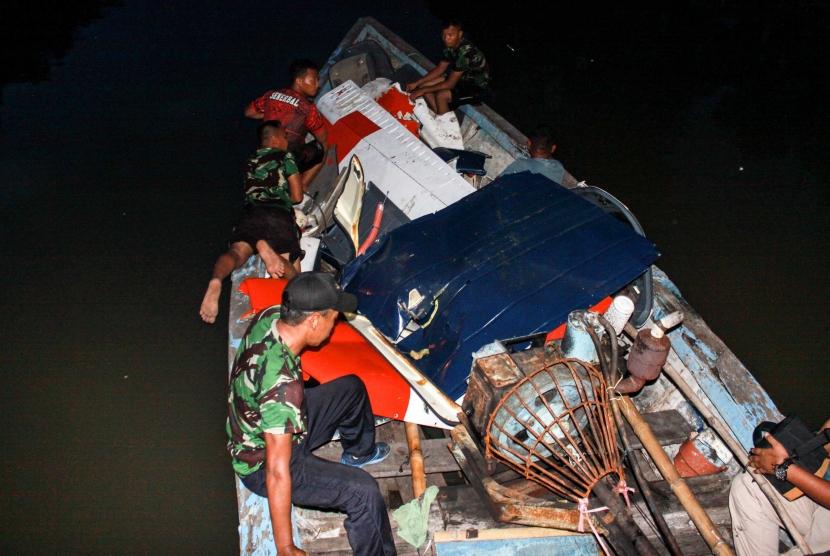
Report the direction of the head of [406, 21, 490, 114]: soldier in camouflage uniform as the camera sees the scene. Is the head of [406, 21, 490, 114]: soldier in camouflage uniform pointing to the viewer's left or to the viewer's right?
to the viewer's left

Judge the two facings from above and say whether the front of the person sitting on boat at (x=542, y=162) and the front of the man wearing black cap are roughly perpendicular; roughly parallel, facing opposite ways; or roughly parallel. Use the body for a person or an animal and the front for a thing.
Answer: roughly perpendicular

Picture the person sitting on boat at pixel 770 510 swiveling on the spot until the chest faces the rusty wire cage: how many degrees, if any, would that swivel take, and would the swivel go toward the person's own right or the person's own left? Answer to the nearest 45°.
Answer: approximately 45° to the person's own left

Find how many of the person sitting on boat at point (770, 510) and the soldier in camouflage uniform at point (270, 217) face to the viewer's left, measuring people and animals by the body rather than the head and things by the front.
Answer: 1

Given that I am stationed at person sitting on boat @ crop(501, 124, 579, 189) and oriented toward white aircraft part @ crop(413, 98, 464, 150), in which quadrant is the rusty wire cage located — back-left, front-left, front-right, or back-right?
back-left

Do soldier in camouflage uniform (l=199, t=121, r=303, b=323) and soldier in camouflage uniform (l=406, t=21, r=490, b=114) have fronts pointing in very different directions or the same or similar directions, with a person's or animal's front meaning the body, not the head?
very different directions

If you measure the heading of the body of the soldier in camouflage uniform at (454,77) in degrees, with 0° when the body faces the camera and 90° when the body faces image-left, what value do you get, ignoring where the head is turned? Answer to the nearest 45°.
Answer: approximately 45°

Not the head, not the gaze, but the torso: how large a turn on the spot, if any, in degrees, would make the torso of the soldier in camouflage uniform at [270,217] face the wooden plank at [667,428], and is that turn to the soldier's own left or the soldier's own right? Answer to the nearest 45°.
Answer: approximately 90° to the soldier's own right

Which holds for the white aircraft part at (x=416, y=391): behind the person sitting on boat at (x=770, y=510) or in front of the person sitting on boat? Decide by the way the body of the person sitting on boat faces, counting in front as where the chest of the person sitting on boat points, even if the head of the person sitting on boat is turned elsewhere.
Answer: in front

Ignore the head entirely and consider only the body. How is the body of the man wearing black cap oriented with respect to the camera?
to the viewer's right

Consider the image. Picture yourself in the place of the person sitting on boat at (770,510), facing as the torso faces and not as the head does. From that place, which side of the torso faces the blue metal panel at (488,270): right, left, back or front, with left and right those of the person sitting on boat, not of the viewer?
front

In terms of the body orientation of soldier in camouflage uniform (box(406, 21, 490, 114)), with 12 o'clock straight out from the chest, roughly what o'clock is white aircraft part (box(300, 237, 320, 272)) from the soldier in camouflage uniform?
The white aircraft part is roughly at 11 o'clock from the soldier in camouflage uniform.

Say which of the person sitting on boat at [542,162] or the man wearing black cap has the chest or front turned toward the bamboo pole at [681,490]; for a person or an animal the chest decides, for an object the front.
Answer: the man wearing black cap

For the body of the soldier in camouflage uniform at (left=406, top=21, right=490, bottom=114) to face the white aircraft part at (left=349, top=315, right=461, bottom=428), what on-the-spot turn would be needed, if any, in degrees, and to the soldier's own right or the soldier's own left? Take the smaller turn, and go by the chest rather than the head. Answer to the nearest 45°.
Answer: approximately 45° to the soldier's own left

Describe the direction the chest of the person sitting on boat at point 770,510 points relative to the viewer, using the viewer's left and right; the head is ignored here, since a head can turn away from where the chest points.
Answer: facing to the left of the viewer
